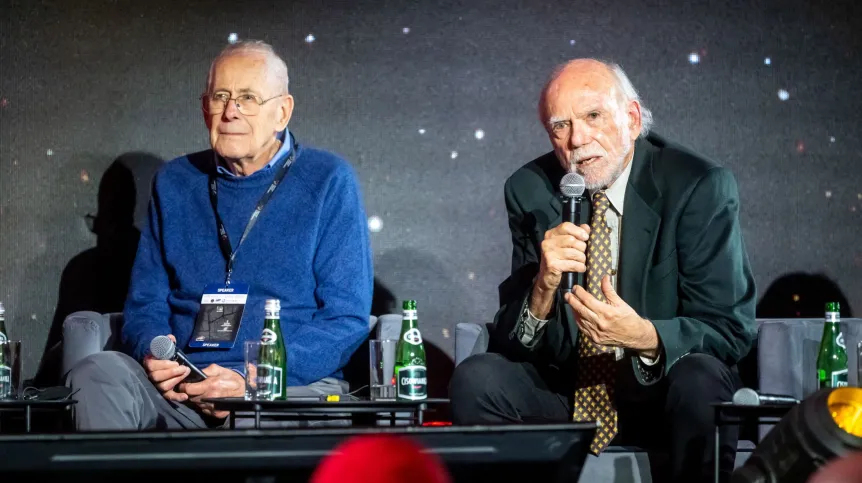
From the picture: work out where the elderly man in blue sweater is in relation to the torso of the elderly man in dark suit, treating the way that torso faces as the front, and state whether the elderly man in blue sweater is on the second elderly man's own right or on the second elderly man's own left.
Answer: on the second elderly man's own right

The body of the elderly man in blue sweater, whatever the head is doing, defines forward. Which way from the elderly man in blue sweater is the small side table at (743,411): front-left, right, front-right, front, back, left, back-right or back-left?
left

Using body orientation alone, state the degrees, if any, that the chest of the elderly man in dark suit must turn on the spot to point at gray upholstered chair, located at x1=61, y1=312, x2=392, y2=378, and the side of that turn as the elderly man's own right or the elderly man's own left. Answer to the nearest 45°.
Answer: approximately 45° to the elderly man's own right

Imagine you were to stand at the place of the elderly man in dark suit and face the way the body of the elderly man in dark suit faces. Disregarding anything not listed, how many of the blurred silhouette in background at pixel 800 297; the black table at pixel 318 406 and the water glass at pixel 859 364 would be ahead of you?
1

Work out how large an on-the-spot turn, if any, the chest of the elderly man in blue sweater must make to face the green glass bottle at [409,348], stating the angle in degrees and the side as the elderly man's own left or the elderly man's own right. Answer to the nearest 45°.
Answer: approximately 90° to the elderly man's own left

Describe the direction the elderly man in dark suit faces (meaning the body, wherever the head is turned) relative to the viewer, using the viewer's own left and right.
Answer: facing the viewer and to the left of the viewer

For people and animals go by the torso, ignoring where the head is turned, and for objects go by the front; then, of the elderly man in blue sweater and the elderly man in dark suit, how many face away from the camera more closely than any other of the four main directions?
0

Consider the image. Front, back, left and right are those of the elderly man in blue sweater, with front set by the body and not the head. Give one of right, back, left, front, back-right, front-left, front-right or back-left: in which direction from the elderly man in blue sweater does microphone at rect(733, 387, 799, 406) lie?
left

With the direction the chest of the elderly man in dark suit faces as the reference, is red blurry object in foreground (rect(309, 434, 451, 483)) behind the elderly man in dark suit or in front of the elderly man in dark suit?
in front

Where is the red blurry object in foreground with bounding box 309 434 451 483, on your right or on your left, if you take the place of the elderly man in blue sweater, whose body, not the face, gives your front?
on your left

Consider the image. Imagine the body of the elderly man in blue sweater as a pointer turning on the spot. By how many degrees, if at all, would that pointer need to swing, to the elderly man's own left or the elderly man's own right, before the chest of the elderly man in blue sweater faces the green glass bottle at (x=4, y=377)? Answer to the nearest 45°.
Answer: approximately 45° to the elderly man's own right
